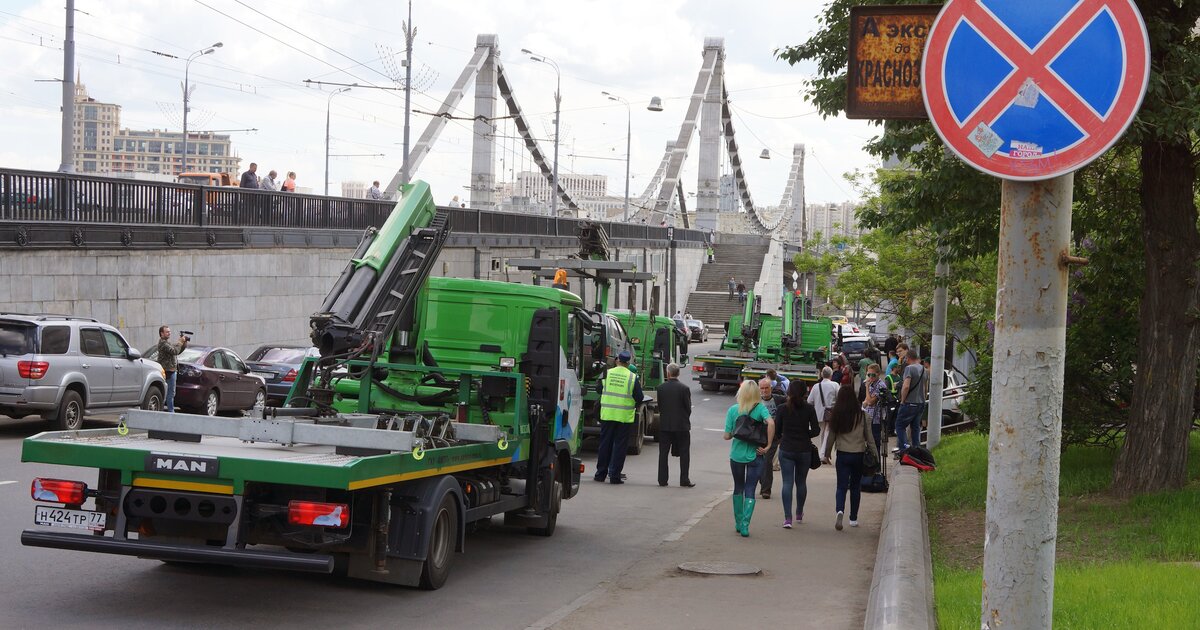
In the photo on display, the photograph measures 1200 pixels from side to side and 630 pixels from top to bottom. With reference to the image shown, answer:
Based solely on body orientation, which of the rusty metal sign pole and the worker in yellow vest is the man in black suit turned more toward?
the worker in yellow vest

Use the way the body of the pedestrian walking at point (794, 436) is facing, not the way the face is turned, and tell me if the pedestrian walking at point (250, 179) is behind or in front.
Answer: in front

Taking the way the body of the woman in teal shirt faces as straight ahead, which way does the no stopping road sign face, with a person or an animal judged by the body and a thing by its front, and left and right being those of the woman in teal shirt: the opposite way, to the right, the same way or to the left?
the opposite way

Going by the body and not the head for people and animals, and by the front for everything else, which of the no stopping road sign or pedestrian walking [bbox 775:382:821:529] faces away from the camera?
the pedestrian walking

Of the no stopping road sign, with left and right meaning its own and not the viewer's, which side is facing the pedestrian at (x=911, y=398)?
back

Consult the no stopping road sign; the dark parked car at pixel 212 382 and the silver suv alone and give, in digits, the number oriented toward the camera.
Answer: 1

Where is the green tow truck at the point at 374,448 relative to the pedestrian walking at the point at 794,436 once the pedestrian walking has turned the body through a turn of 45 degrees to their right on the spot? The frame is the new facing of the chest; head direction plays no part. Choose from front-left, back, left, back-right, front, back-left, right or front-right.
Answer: back

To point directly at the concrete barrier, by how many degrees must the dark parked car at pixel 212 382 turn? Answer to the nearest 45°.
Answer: approximately 135° to its right

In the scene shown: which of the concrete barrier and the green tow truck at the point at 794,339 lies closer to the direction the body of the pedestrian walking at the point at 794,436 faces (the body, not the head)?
the green tow truck

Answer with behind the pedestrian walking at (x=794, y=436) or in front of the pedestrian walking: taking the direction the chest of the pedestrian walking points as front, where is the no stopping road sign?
behind

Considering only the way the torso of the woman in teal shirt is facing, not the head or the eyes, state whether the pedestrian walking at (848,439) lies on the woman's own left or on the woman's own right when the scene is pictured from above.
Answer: on the woman's own right

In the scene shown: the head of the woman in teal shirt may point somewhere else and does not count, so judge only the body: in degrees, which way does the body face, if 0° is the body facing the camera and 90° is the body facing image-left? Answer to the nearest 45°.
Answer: approximately 180°

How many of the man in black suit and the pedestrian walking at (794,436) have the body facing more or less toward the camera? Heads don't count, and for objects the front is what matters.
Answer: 0

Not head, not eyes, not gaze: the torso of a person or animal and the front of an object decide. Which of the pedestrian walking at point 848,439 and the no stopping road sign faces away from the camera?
the pedestrian walking

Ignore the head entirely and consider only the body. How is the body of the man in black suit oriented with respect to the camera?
away from the camera
